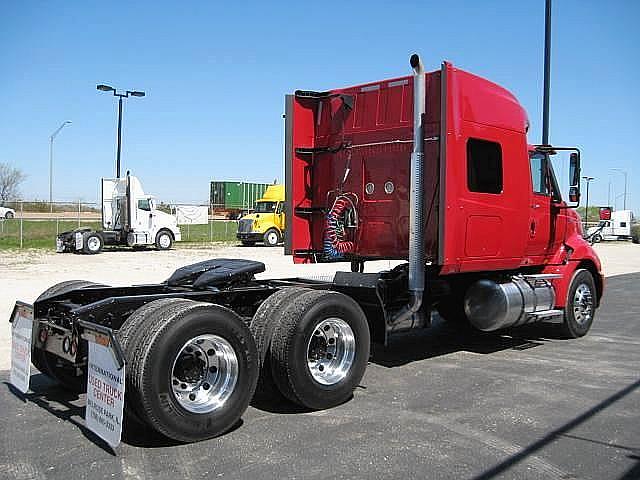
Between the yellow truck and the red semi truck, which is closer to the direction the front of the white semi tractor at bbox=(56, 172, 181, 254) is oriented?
the yellow truck

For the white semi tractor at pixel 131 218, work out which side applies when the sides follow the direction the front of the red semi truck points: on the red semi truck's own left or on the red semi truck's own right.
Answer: on the red semi truck's own left

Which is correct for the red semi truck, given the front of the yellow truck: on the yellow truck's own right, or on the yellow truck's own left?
on the yellow truck's own left

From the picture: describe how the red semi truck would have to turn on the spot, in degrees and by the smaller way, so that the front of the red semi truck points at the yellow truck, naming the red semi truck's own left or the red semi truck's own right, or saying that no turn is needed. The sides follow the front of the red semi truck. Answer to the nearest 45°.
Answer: approximately 45° to the red semi truck's own left

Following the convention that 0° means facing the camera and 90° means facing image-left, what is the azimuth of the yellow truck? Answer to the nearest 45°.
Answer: approximately 45°

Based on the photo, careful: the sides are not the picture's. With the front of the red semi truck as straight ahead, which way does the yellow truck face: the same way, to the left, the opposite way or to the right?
the opposite way

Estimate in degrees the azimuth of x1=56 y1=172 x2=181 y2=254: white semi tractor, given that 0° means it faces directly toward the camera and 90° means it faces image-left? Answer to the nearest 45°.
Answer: approximately 225°

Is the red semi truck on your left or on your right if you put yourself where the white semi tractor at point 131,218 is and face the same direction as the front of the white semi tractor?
on your right

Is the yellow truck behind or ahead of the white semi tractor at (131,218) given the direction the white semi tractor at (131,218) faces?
ahead

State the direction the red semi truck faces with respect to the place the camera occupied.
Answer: facing away from the viewer and to the right of the viewer
